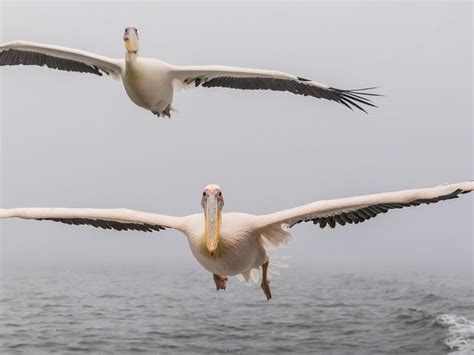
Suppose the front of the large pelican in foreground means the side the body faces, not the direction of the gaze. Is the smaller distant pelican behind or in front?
behind

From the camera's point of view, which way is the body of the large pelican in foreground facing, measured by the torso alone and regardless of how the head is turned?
toward the camera
